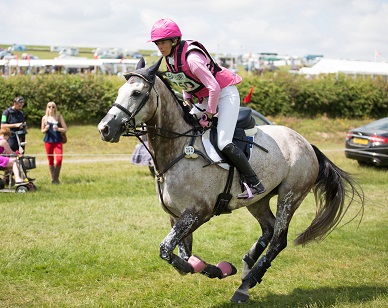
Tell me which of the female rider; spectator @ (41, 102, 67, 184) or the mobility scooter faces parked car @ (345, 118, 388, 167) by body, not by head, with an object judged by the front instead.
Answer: the mobility scooter

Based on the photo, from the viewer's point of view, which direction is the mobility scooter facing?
to the viewer's right

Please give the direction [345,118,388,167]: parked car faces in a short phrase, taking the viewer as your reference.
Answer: facing away from the viewer and to the right of the viewer

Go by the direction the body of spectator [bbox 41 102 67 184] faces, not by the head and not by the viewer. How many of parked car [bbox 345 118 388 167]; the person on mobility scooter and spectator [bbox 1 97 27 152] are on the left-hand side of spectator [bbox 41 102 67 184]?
1

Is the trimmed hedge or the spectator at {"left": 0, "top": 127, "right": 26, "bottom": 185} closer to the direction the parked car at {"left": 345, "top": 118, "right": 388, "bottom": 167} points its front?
the trimmed hedge

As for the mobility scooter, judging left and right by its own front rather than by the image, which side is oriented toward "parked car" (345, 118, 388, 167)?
front

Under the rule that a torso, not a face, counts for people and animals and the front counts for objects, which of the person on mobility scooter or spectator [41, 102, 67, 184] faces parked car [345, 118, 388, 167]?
the person on mobility scooter

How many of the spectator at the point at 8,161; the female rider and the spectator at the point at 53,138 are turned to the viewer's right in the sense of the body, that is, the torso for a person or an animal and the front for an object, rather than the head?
1

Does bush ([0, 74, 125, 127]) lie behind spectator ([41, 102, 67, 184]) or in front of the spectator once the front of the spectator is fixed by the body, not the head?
behind

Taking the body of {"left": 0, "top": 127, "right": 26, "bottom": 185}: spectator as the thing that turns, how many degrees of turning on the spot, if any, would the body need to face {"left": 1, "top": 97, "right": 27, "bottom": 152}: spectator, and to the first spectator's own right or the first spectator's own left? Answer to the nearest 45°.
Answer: approximately 90° to the first spectator's own left

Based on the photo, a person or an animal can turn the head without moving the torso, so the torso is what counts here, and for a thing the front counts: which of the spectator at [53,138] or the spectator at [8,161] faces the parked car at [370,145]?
the spectator at [8,161]

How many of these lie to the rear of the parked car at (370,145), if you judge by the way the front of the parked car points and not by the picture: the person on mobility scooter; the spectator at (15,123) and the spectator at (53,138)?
3

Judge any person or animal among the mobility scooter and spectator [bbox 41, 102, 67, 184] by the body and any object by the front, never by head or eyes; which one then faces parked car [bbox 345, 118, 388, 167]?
the mobility scooter

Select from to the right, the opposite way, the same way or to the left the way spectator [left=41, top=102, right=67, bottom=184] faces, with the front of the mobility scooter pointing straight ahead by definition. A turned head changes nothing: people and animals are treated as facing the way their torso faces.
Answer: to the right

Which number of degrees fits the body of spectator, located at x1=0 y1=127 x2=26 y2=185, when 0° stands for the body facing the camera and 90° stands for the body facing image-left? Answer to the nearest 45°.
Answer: approximately 270°

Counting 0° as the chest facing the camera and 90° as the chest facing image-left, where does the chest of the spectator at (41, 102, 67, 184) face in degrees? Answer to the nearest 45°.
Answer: approximately 0°
